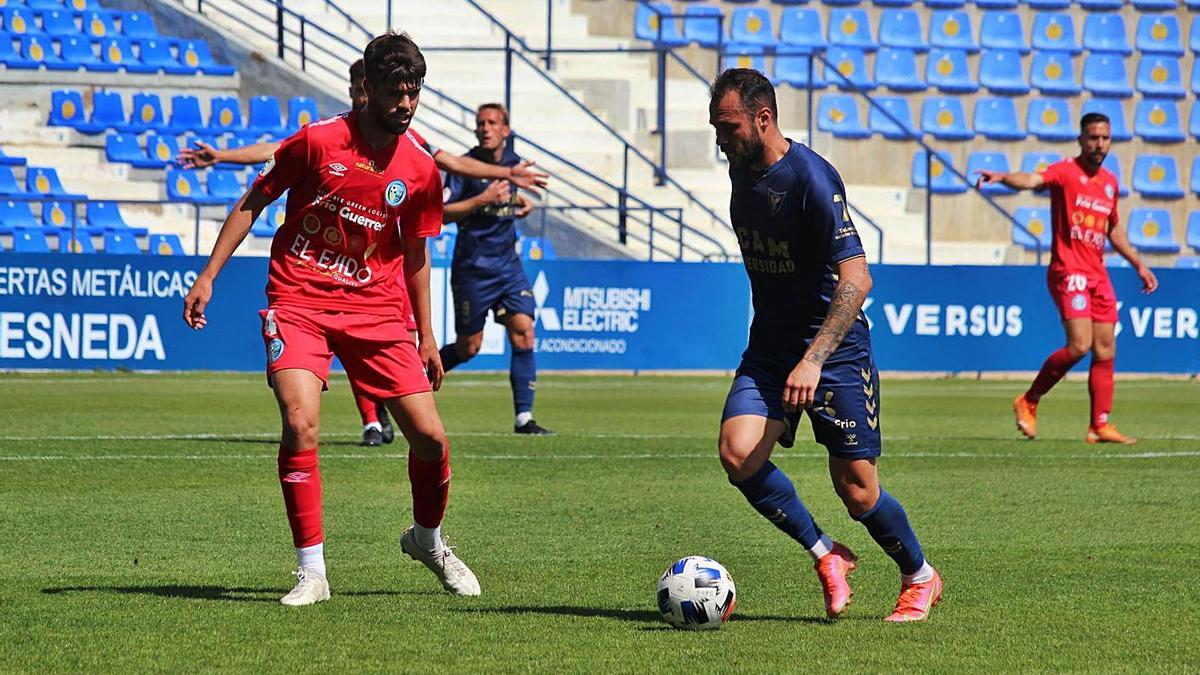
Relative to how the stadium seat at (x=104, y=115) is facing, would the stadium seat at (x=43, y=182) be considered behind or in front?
in front

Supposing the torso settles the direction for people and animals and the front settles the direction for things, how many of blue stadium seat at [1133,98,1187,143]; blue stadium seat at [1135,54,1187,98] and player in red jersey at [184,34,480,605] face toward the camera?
3

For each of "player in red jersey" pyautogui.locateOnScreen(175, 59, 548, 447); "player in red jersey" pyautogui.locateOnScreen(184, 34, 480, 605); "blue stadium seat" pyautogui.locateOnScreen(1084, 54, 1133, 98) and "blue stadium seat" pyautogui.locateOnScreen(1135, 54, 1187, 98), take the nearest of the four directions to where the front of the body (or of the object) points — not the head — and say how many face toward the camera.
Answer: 4

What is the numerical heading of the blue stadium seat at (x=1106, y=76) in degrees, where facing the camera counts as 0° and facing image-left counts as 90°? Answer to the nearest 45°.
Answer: approximately 0°

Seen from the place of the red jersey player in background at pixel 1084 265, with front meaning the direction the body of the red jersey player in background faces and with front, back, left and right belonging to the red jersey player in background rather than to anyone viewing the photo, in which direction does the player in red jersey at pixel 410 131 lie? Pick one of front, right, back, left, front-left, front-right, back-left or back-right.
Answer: right

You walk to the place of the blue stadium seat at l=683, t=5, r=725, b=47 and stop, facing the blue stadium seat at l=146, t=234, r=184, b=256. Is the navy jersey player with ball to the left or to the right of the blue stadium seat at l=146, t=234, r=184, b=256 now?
left

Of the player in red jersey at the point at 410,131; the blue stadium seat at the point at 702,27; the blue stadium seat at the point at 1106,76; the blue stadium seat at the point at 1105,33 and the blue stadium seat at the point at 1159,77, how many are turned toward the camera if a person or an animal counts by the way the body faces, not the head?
5

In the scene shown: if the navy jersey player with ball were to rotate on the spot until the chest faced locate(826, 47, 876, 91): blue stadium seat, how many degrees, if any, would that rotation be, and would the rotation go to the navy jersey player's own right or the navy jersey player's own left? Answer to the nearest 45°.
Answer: approximately 135° to the navy jersey player's own right

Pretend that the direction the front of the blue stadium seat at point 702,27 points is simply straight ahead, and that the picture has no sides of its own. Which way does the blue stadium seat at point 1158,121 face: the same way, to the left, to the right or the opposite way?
the same way

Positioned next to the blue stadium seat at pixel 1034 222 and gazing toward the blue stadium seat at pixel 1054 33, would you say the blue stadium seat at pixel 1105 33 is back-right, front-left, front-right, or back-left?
front-right

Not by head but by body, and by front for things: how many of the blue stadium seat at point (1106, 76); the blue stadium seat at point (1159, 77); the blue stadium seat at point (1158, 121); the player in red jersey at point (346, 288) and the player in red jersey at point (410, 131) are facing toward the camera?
5

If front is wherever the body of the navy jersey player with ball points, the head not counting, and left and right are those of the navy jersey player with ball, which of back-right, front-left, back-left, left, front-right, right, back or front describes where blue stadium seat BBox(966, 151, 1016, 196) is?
back-right

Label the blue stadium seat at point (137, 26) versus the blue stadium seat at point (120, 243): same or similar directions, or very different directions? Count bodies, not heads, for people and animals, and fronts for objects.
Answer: same or similar directions

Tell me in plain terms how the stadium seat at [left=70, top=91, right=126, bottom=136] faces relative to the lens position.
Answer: facing the viewer and to the left of the viewer

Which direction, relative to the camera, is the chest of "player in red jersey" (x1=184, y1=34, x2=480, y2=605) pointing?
toward the camera

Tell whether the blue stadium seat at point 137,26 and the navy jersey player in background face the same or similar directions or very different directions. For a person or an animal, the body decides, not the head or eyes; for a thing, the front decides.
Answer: same or similar directions
